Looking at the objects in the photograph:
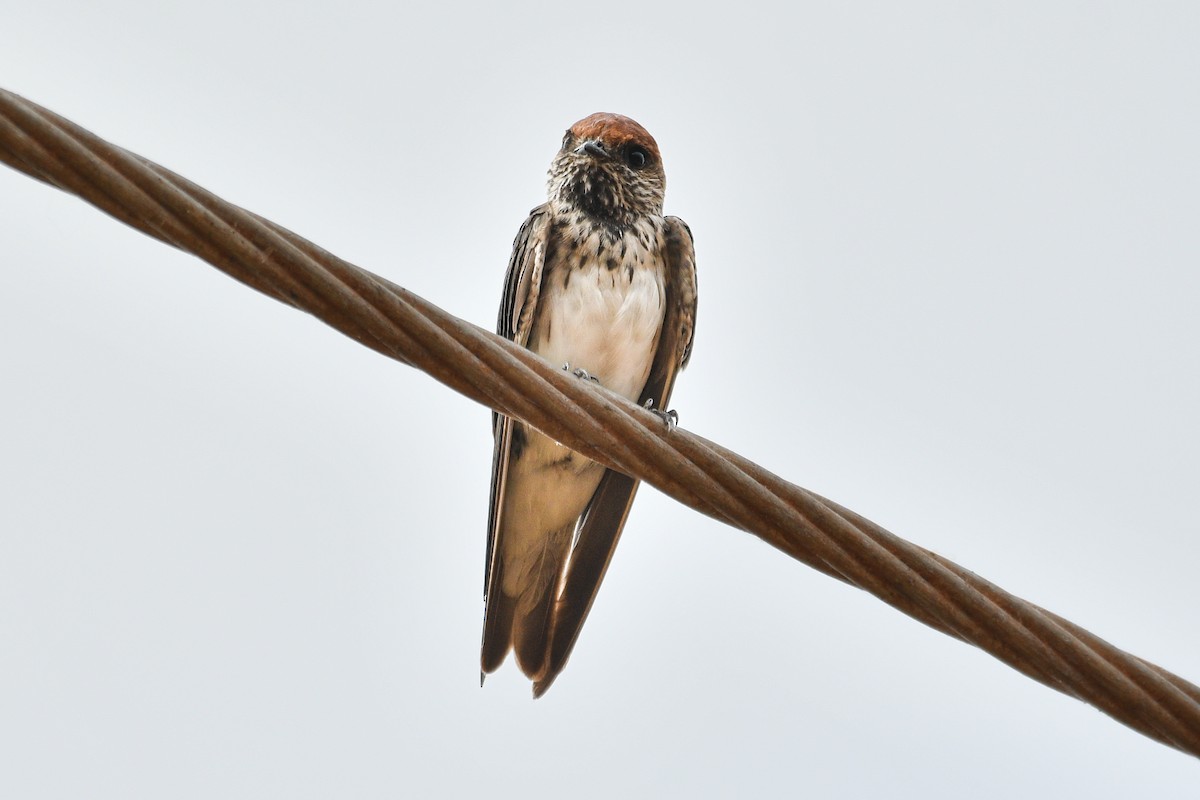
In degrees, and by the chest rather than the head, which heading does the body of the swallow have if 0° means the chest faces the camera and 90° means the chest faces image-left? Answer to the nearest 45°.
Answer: approximately 0°
